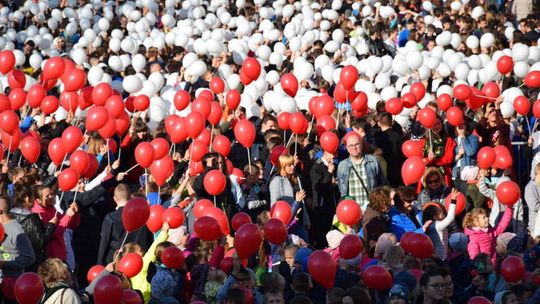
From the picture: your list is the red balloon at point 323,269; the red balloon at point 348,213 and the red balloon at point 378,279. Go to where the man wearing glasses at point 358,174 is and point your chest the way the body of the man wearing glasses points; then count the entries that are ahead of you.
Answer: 3

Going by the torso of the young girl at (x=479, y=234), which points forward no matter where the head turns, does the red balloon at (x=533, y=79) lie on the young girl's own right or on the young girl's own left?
on the young girl's own left

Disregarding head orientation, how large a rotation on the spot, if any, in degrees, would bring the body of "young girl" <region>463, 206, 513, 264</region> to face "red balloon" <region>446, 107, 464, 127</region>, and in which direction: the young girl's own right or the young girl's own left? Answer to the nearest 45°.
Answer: approximately 135° to the young girl's own left

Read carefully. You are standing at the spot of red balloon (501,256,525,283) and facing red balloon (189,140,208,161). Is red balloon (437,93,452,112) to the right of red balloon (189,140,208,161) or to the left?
right

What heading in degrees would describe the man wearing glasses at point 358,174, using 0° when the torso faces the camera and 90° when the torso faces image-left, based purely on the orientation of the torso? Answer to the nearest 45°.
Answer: approximately 0°
